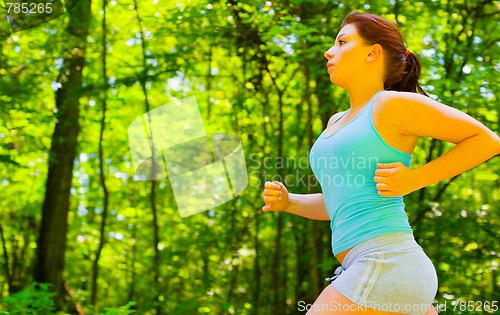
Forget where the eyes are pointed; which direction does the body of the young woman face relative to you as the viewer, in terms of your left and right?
facing to the left of the viewer

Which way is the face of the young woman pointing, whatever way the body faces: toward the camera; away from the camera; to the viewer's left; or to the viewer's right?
to the viewer's left

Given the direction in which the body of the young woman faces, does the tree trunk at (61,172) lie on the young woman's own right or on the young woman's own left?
on the young woman's own right
